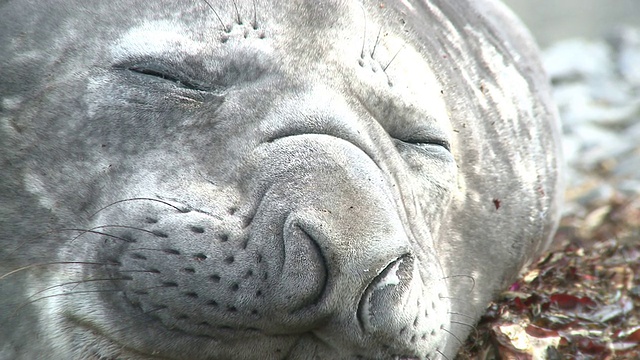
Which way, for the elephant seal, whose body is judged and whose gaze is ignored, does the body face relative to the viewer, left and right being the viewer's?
facing the viewer and to the right of the viewer
